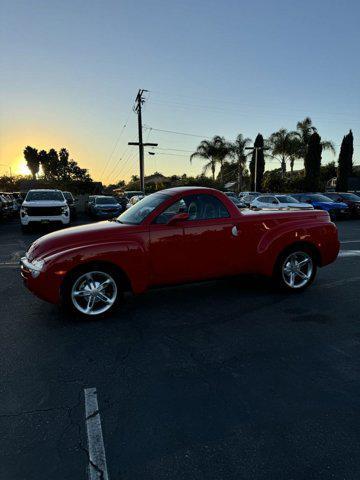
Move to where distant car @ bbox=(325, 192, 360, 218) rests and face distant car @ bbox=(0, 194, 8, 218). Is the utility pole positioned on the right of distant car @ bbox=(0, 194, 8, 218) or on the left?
right

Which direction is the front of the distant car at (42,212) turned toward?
toward the camera

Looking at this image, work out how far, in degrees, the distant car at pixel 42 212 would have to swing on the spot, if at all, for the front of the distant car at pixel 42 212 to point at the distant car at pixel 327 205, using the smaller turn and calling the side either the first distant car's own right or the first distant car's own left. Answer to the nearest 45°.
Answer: approximately 90° to the first distant car's own left

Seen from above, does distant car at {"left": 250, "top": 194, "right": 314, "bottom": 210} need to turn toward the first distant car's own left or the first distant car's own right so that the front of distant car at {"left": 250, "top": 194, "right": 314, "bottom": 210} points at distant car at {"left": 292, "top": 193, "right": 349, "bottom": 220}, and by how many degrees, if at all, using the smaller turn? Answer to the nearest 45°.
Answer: approximately 90° to the first distant car's own left

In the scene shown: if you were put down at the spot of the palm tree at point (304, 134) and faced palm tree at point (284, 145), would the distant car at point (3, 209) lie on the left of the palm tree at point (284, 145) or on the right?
left
